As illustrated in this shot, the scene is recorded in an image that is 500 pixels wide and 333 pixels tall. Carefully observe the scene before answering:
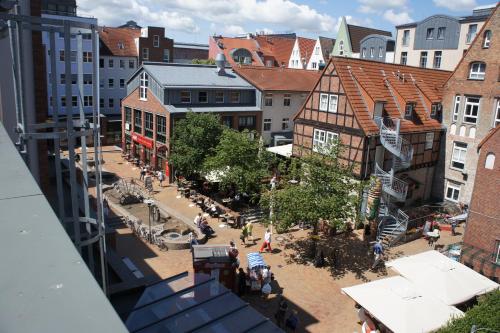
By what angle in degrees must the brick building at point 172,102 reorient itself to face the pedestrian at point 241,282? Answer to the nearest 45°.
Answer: approximately 45° to its left

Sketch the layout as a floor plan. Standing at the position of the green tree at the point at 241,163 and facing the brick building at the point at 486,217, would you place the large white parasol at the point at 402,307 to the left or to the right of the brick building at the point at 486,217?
right

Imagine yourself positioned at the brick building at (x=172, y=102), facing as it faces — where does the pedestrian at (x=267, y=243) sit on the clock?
The pedestrian is roughly at 10 o'clock from the brick building.

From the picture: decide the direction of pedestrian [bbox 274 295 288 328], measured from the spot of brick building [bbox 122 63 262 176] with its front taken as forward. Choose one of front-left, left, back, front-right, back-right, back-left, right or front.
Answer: front-left

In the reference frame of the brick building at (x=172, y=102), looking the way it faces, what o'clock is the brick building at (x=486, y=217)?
the brick building at (x=486, y=217) is roughly at 9 o'clock from the brick building at (x=172, y=102).

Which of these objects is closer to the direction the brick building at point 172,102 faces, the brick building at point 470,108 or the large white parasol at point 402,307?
the large white parasol

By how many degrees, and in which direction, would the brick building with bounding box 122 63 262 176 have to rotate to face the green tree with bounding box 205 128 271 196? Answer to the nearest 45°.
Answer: approximately 90° to its left

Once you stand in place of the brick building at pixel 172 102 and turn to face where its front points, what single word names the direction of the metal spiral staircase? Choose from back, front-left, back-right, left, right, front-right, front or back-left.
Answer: left

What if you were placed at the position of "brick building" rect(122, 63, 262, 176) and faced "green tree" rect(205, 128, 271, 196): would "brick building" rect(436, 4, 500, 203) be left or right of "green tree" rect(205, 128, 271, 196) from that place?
left

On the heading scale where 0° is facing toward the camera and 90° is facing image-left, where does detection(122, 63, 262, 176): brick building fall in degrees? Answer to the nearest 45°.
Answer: approximately 45°
